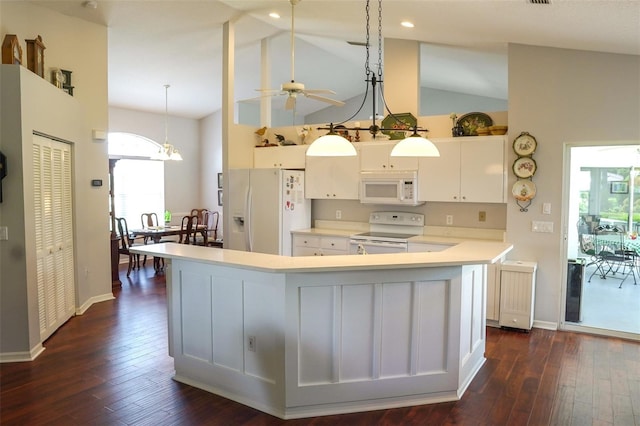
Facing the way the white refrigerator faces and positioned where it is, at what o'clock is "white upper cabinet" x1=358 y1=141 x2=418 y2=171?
The white upper cabinet is roughly at 8 o'clock from the white refrigerator.

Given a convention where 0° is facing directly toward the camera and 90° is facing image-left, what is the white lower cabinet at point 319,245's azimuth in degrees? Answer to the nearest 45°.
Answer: approximately 0°

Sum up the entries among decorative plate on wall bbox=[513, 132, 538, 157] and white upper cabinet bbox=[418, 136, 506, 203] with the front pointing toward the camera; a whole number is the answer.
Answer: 2

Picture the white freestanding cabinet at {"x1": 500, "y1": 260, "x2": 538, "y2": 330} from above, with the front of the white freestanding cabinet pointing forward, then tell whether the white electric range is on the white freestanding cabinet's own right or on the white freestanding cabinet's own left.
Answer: on the white freestanding cabinet's own right

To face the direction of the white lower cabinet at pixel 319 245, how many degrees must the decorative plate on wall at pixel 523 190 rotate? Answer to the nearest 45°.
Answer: approximately 90° to its right

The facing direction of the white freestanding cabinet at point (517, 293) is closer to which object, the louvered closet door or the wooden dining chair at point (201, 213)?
the louvered closet door

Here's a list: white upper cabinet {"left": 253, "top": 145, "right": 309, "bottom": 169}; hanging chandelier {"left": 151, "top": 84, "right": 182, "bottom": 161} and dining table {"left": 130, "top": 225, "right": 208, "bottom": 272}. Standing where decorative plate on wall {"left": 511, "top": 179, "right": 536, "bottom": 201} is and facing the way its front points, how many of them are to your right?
3
